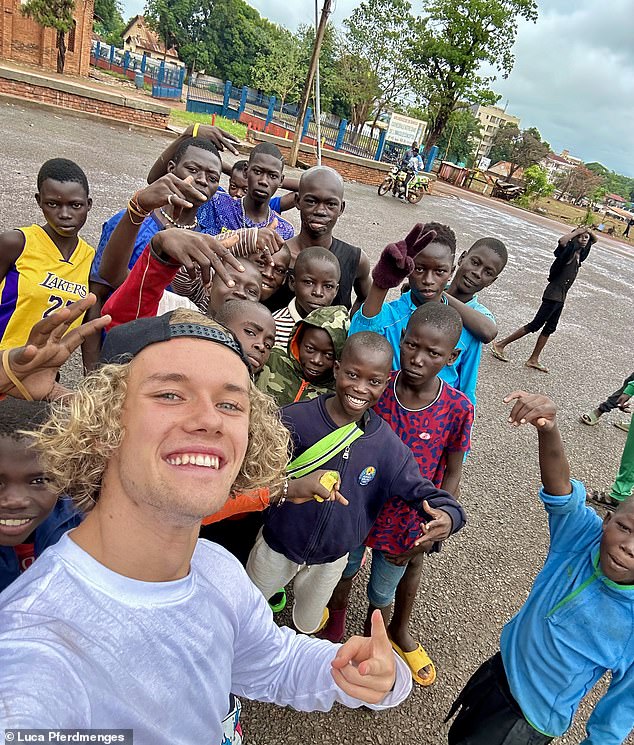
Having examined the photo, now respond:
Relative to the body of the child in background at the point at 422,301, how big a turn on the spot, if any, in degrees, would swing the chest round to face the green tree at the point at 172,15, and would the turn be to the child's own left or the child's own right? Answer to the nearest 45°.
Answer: approximately 135° to the child's own right

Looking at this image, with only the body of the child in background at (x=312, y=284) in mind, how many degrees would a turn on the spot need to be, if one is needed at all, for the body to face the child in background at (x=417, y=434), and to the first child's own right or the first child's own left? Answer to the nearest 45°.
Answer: approximately 45° to the first child's own left

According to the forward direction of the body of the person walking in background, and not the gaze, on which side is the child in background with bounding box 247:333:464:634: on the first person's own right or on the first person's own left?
on the first person's own right

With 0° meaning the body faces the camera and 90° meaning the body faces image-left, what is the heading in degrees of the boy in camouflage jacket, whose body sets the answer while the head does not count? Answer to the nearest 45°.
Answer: approximately 0°

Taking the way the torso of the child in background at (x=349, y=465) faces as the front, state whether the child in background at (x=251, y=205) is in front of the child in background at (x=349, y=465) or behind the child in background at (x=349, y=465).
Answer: behind
